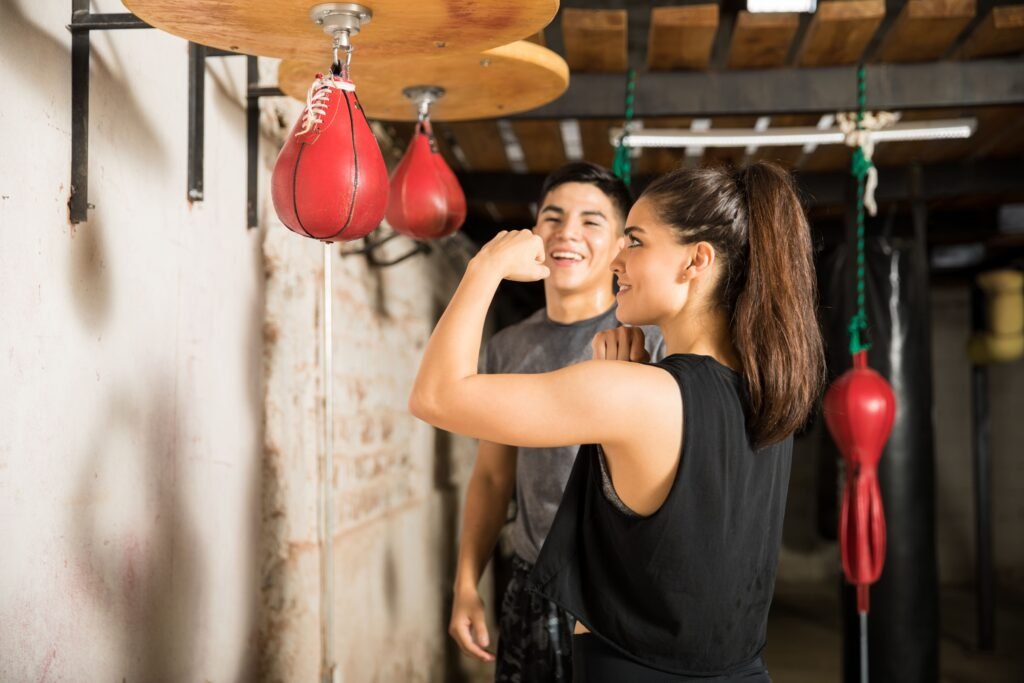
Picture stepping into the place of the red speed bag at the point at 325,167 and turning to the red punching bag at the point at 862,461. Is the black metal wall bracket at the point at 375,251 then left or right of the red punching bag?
left

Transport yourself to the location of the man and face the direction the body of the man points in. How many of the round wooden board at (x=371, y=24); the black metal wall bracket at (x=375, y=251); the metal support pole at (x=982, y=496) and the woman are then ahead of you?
2

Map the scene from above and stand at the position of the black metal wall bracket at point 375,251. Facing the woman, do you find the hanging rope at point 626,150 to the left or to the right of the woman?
left

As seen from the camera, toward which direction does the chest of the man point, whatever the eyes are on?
toward the camera

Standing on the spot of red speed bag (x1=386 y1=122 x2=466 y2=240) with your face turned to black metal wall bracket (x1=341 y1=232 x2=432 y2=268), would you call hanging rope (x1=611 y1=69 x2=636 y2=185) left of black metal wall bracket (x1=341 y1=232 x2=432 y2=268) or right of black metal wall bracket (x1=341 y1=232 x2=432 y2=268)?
right

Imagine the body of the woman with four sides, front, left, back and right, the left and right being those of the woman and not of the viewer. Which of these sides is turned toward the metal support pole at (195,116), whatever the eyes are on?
front

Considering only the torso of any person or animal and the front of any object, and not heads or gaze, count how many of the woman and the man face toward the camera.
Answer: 1

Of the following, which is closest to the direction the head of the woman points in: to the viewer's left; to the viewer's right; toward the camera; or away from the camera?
to the viewer's left

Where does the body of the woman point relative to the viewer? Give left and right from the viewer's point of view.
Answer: facing away from the viewer and to the left of the viewer

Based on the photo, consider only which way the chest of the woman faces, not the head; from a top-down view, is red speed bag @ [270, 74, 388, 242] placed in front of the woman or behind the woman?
in front

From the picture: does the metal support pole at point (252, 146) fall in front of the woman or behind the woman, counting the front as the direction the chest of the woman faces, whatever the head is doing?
in front

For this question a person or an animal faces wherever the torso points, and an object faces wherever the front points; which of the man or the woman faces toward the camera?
the man

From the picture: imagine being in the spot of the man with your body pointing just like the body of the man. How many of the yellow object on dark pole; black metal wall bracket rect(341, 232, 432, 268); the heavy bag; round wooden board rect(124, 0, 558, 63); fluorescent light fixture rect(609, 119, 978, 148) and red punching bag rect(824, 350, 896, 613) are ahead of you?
1

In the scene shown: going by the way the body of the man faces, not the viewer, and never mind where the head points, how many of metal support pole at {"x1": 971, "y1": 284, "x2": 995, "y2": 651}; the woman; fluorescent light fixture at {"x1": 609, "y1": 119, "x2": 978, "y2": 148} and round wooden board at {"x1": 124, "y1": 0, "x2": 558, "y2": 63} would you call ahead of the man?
2

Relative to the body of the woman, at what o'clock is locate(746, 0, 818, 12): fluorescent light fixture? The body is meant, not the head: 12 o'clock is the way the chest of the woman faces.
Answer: The fluorescent light fixture is roughly at 2 o'clock from the woman.

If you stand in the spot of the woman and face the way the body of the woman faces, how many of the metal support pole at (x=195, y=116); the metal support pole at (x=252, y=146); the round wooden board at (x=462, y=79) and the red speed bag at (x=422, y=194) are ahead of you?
4

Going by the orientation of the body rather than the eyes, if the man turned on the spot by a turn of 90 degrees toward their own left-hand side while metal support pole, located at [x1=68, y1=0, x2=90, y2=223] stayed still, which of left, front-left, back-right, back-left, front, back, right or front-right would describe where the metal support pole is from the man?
back-right
